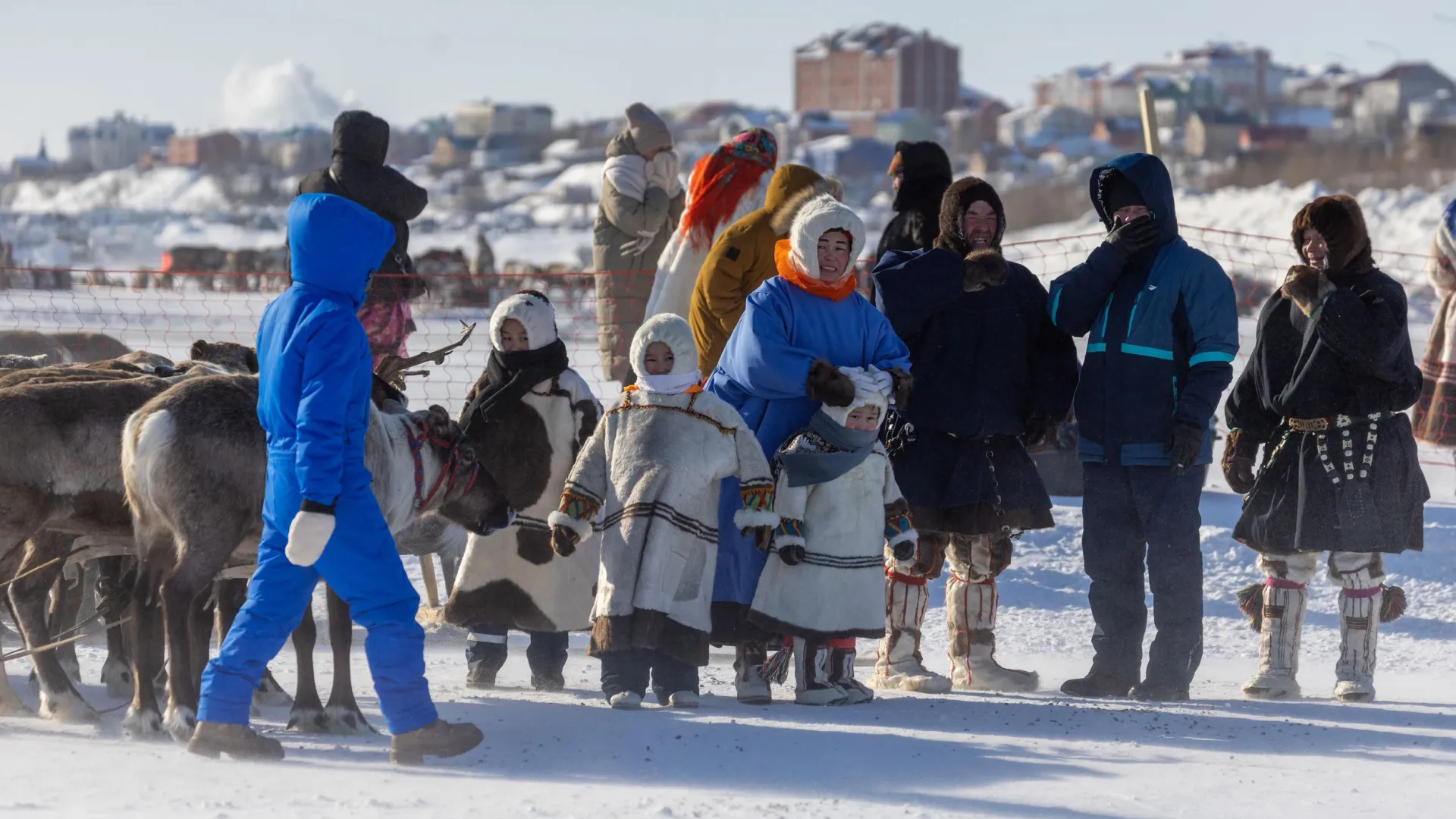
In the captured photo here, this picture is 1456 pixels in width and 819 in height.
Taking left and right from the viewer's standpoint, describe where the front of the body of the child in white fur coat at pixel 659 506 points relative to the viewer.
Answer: facing the viewer

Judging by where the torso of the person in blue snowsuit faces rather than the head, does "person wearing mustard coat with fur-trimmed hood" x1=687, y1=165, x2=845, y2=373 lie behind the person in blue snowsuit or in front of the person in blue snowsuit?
in front

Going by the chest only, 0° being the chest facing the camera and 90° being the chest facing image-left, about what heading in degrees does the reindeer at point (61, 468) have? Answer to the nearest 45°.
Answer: approximately 270°

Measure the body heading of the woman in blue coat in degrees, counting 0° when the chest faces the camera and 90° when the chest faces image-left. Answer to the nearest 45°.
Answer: approximately 315°

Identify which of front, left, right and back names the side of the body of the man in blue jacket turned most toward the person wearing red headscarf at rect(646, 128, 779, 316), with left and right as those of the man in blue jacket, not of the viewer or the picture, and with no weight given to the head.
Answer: right

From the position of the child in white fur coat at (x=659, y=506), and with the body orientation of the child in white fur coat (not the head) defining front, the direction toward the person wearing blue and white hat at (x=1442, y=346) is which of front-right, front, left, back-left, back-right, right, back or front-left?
back-left

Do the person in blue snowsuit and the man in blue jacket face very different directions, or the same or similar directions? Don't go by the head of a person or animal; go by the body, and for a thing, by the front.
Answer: very different directions

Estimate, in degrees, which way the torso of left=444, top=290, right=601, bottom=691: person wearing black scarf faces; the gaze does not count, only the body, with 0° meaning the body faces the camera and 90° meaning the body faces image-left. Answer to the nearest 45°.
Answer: approximately 0°

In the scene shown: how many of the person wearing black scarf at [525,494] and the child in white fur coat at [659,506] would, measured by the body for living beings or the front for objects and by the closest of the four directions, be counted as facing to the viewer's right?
0

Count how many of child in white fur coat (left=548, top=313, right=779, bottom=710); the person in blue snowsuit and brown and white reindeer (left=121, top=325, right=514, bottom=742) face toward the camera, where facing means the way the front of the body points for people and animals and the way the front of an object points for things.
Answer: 1

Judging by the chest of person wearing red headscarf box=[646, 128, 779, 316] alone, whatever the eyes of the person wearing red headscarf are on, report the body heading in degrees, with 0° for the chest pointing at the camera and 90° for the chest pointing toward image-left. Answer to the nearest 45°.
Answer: approximately 225°
